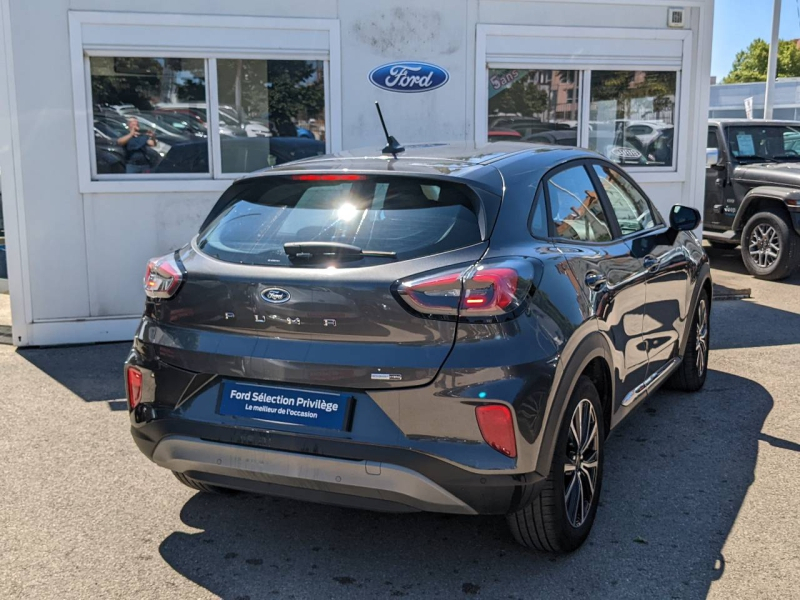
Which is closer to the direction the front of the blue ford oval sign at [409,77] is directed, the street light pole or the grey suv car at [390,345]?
the grey suv car

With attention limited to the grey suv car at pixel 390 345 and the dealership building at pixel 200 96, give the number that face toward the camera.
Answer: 1

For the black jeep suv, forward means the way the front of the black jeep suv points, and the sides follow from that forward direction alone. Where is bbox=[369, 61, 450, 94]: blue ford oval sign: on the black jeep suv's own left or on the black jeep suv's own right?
on the black jeep suv's own right

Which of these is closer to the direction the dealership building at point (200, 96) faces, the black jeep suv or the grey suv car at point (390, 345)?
the grey suv car

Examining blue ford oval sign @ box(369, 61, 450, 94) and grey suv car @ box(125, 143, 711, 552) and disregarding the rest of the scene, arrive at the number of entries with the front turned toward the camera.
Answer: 1

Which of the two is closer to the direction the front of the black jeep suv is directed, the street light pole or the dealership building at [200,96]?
the dealership building

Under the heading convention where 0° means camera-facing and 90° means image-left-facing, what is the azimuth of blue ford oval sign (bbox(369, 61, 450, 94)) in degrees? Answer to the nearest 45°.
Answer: approximately 0°

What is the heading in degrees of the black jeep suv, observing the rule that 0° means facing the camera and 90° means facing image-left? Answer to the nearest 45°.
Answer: approximately 315°

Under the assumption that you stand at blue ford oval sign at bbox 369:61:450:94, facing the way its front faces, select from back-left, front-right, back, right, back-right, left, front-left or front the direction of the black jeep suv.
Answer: back-left

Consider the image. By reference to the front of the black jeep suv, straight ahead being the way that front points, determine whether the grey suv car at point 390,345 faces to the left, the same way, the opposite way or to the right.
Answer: to the left
